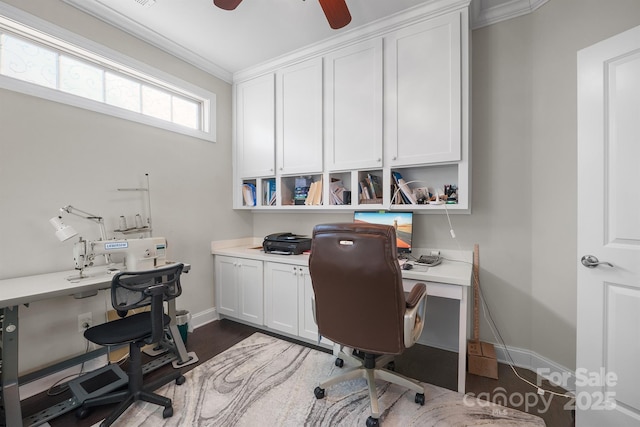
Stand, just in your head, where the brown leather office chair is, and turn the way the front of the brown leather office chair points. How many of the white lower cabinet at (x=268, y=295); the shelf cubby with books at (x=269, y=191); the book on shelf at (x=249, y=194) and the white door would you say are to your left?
3

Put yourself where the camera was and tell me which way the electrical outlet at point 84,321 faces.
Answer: facing the viewer and to the right of the viewer

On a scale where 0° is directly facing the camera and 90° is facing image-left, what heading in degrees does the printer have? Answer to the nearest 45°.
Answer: approximately 45°

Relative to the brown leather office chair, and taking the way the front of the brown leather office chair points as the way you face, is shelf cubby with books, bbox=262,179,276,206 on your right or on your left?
on your left

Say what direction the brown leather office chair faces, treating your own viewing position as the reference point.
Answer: facing away from the viewer and to the right of the viewer

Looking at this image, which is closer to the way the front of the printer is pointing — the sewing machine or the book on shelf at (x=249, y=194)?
the sewing machine

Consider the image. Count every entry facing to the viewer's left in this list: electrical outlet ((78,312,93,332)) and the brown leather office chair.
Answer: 0

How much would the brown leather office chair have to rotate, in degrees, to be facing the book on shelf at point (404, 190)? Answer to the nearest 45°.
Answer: approximately 45° to its left

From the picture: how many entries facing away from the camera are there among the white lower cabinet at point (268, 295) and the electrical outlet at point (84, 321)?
0

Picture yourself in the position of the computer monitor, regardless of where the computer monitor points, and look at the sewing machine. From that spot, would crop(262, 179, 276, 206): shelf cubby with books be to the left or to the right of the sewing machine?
right

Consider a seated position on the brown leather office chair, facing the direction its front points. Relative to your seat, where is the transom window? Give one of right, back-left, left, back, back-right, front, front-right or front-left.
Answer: back-left

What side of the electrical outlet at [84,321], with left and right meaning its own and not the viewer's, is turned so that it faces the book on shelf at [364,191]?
front

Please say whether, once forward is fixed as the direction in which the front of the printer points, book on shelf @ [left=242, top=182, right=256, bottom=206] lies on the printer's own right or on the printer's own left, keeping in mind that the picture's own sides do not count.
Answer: on the printer's own right

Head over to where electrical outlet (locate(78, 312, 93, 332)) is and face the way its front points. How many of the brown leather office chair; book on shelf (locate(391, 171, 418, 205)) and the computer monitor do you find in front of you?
3

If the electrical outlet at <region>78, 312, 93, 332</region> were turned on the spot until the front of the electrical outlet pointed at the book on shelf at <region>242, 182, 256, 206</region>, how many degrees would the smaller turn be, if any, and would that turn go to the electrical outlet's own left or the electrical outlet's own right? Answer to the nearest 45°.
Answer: approximately 45° to the electrical outlet's own left

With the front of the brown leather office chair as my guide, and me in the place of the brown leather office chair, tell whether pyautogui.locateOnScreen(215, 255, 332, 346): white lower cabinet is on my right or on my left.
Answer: on my left

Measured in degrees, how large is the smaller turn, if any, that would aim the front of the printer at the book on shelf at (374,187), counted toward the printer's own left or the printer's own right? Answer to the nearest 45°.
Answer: approximately 90° to the printer's own left

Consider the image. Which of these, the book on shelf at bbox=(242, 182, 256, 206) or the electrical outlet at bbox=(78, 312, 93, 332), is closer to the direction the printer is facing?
the electrical outlet
